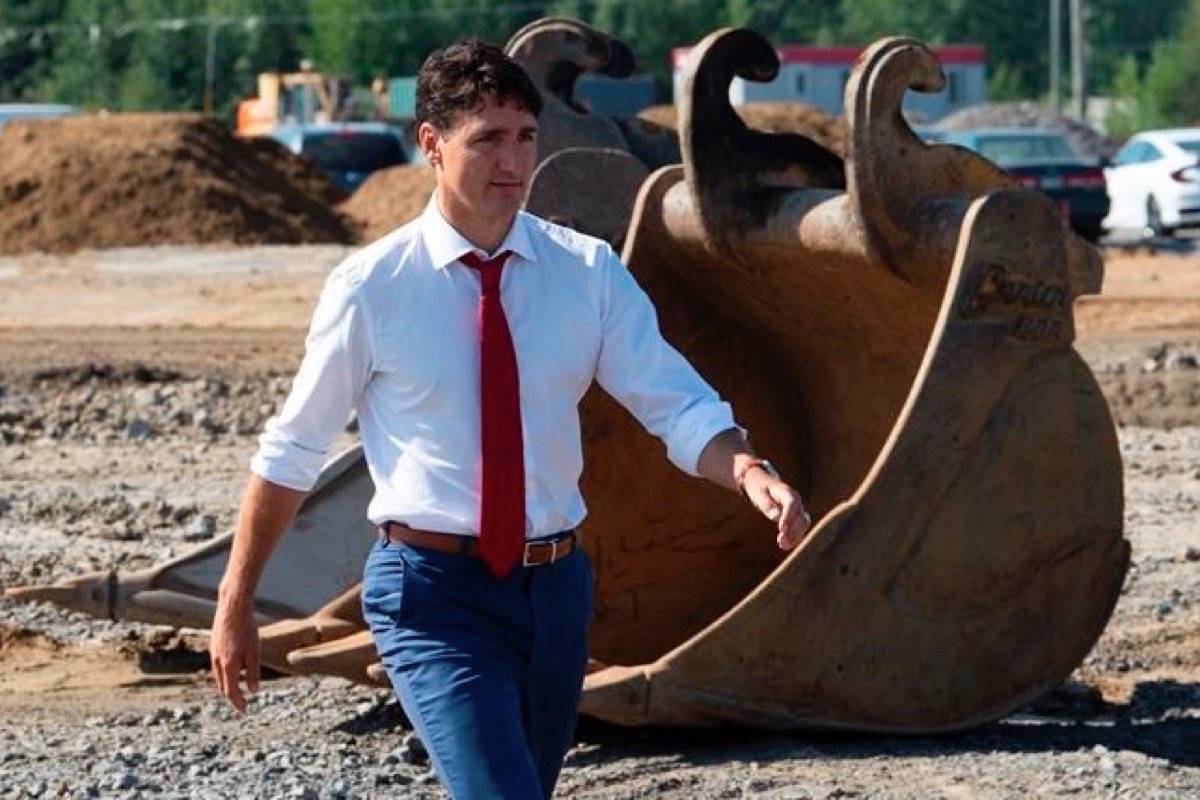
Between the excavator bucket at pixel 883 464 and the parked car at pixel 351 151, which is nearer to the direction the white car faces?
the parked car

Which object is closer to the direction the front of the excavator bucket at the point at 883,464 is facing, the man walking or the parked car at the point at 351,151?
the man walking

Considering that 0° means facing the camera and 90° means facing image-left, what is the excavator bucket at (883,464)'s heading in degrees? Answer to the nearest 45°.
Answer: approximately 45°

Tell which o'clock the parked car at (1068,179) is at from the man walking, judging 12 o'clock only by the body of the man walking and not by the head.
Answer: The parked car is roughly at 8 o'clock from the man walking.

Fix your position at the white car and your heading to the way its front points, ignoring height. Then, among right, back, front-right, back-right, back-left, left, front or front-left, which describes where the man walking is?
back-left

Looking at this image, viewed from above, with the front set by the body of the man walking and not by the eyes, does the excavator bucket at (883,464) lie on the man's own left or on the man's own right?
on the man's own left

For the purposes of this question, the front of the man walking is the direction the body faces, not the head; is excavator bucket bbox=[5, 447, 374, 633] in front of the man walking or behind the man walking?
behind

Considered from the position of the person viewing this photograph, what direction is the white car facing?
facing away from the viewer and to the left of the viewer
